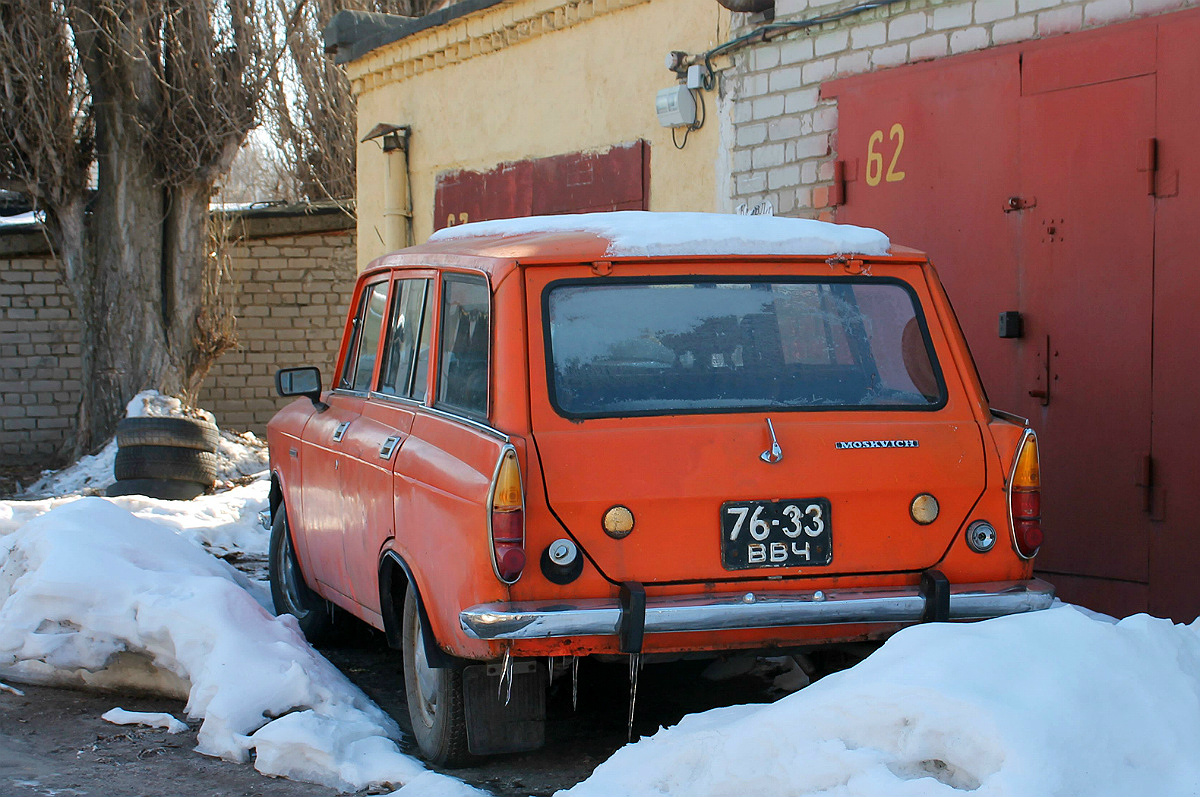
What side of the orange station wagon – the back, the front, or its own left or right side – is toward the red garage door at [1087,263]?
right

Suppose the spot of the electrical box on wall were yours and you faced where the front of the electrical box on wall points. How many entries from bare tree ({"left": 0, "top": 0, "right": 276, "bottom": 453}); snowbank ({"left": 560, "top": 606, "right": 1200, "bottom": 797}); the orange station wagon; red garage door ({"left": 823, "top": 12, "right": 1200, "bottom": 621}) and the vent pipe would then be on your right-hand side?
2

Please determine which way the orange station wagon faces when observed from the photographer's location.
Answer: facing away from the viewer and to the left of the viewer

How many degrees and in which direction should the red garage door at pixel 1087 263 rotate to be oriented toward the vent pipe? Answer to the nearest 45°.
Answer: approximately 90° to its right

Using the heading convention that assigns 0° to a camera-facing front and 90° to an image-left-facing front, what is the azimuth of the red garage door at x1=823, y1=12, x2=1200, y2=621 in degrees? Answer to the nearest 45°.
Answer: approximately 45°

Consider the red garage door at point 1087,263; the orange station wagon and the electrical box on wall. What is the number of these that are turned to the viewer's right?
0

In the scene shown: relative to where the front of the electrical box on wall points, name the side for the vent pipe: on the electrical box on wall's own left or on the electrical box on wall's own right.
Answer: on the electrical box on wall's own right

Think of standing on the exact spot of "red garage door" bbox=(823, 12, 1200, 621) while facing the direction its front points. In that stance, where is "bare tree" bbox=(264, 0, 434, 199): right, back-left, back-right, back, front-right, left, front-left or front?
right

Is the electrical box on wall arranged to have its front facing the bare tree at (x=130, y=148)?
no

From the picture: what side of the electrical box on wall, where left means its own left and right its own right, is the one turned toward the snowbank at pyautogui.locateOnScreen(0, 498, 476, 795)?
front

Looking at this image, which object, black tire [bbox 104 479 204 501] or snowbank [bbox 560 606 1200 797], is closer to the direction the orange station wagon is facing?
the black tire

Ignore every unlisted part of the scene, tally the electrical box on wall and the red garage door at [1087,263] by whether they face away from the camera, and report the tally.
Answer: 0

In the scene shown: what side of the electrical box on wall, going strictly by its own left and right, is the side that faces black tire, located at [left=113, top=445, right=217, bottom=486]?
right

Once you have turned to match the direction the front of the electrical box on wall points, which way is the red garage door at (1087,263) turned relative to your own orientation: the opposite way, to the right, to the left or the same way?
the same way

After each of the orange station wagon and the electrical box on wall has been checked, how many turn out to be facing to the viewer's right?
0

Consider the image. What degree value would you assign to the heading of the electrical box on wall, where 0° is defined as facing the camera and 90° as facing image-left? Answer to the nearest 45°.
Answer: approximately 45°

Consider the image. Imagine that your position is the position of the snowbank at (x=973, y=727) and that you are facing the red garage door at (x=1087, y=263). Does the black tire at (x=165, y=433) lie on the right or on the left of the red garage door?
left

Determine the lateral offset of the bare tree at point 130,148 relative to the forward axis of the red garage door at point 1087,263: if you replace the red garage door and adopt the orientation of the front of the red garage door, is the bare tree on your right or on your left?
on your right
